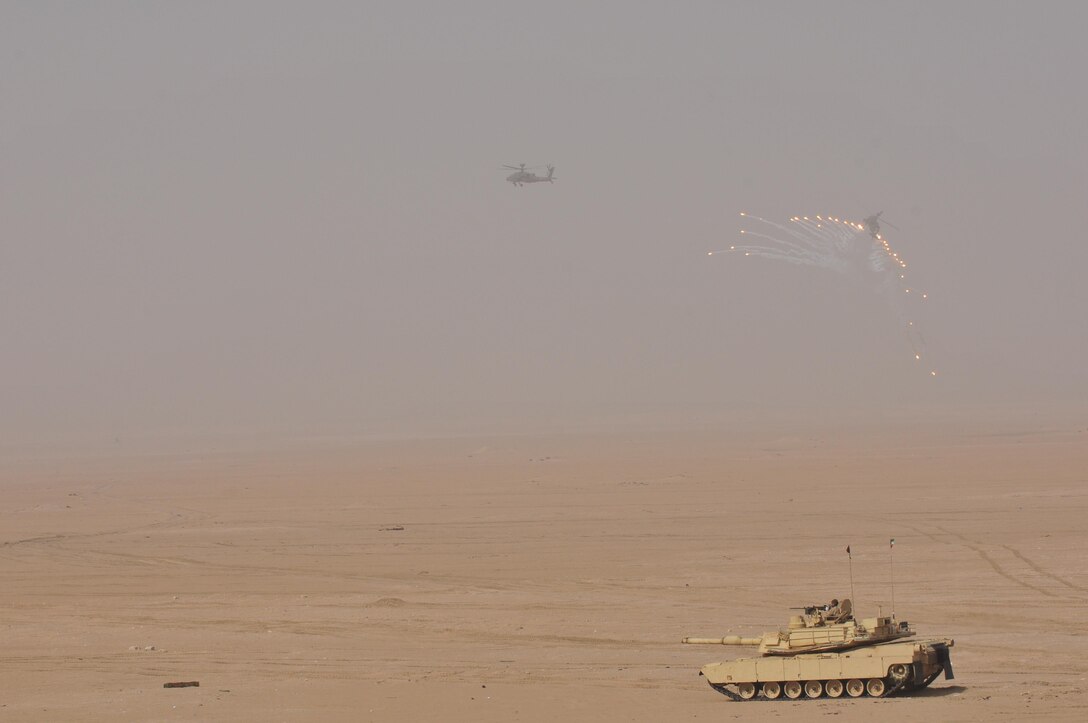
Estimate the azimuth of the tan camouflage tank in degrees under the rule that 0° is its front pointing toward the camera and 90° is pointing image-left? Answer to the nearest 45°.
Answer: approximately 90°
